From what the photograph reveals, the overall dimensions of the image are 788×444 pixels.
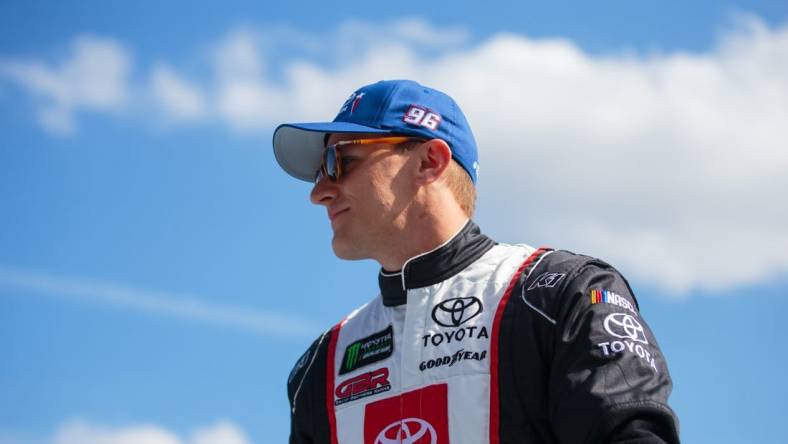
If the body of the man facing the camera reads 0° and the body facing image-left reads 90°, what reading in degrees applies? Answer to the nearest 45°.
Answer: approximately 45°

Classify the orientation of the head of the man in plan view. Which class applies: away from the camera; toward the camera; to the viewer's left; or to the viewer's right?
to the viewer's left
